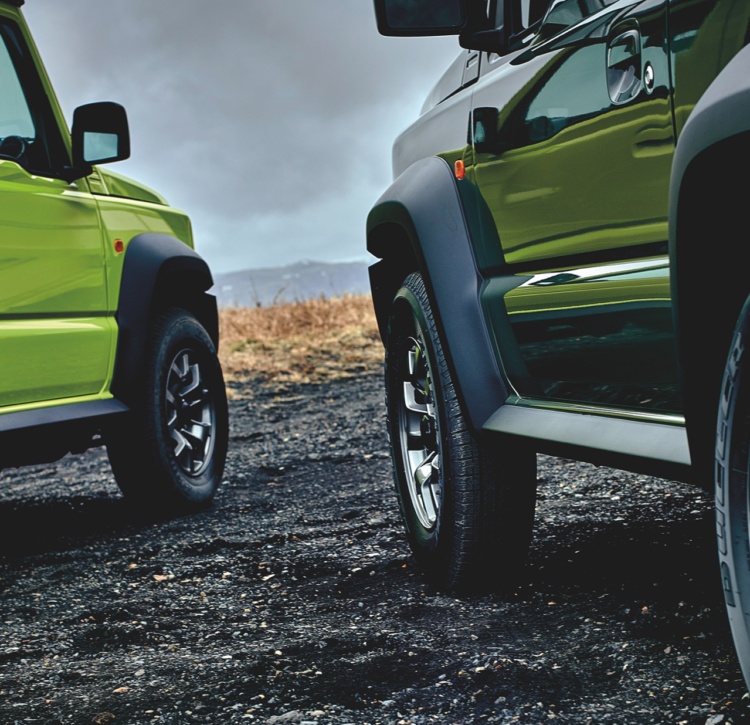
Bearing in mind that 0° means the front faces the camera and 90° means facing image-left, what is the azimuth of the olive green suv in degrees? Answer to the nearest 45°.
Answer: approximately 135°

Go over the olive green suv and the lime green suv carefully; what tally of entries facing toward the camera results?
0

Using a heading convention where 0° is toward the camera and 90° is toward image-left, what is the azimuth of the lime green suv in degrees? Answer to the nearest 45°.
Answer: approximately 225°

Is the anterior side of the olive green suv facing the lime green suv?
yes
